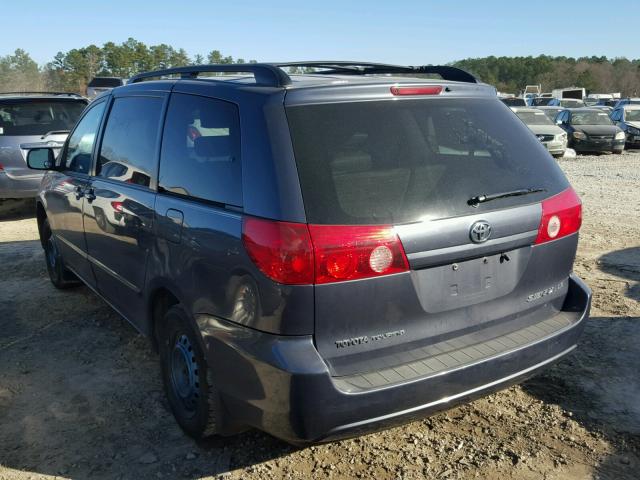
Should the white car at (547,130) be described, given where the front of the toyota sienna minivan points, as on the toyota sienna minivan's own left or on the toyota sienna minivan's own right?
on the toyota sienna minivan's own right

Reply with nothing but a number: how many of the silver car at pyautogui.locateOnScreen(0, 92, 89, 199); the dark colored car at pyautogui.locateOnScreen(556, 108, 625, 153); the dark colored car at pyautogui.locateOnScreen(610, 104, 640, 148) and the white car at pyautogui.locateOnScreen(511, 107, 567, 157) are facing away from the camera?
1

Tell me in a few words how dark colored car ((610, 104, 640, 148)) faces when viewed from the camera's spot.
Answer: facing the viewer and to the right of the viewer

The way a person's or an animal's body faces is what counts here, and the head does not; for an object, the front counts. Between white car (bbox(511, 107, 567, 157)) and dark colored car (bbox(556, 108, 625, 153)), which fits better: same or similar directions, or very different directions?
same or similar directions

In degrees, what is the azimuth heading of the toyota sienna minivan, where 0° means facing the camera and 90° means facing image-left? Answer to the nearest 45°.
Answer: approximately 135°

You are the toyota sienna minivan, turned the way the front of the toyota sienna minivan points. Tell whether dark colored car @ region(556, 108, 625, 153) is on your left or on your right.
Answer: on your right

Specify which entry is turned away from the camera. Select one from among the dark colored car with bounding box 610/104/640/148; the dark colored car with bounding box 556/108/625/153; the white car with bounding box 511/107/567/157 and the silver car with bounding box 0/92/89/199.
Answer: the silver car with bounding box 0/92/89/199

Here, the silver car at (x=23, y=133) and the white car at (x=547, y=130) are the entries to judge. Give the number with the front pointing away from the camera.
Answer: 1

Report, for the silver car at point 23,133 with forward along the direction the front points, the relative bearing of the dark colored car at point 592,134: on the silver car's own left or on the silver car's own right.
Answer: on the silver car's own right

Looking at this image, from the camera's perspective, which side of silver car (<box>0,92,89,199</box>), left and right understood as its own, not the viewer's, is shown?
back

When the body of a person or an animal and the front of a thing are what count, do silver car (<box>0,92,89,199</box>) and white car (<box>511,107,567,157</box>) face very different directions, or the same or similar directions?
very different directions

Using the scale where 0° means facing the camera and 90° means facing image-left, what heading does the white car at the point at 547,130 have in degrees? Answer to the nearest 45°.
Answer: approximately 315°

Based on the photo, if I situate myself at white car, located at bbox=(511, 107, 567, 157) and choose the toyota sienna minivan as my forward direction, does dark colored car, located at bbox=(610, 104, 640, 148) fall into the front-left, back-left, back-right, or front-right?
back-left

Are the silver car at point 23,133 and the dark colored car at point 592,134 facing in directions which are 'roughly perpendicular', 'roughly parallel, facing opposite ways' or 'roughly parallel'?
roughly parallel, facing opposite ways

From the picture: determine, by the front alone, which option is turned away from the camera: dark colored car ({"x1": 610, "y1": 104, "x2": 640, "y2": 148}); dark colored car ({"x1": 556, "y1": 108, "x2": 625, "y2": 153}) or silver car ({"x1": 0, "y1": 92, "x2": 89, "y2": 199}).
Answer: silver car ({"x1": 0, "y1": 92, "x2": 89, "y2": 199})

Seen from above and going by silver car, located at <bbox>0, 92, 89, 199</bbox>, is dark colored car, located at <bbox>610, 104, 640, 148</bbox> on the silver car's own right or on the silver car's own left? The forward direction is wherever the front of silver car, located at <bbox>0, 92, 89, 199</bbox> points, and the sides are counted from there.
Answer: on the silver car's own right

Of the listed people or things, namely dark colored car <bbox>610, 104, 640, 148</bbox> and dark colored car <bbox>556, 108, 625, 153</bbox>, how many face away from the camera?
0
